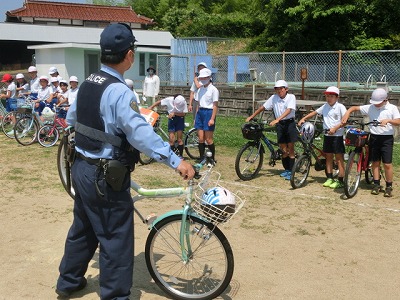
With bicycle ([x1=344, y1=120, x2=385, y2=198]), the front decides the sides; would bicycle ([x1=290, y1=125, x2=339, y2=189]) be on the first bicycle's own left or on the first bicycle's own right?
on the first bicycle's own right

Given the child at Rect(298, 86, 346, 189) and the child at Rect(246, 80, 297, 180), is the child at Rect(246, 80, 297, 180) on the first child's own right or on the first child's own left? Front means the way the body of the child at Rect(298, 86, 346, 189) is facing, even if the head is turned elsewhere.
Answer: on the first child's own right

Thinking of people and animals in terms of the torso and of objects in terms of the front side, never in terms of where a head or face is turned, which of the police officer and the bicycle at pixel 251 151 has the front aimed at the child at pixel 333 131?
the police officer

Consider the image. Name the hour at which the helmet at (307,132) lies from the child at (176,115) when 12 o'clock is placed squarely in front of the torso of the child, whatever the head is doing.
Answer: The helmet is roughly at 10 o'clock from the child.

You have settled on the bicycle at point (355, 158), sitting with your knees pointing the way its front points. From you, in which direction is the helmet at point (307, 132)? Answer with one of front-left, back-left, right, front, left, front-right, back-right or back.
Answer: right

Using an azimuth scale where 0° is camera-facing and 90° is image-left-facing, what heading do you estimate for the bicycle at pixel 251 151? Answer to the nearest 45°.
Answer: approximately 45°

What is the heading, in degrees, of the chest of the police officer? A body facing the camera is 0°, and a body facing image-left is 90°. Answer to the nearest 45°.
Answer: approximately 225°

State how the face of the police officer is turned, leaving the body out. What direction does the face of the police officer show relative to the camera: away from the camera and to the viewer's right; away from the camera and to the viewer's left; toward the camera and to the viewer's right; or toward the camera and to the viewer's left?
away from the camera and to the viewer's right

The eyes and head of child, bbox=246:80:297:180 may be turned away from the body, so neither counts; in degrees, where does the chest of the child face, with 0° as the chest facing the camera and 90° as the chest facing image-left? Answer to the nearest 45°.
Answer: approximately 45°

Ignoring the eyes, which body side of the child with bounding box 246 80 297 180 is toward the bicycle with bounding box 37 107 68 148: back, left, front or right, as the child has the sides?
right

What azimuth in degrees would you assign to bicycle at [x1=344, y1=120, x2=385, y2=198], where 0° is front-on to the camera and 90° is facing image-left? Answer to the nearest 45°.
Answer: approximately 45°

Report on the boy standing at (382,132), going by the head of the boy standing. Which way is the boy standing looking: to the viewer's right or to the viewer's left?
to the viewer's left
